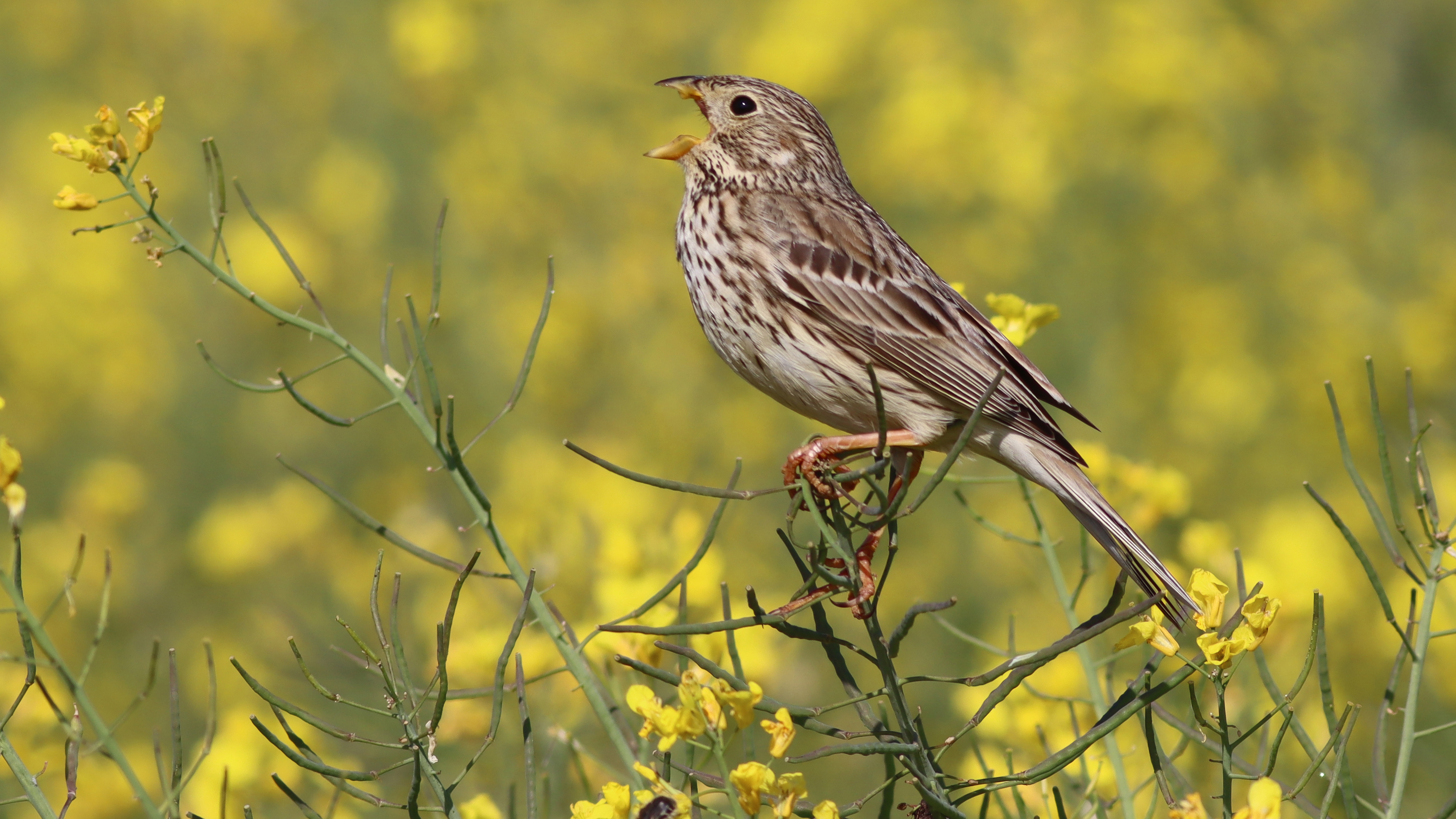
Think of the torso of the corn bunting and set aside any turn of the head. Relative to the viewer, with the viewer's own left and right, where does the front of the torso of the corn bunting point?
facing to the left of the viewer
